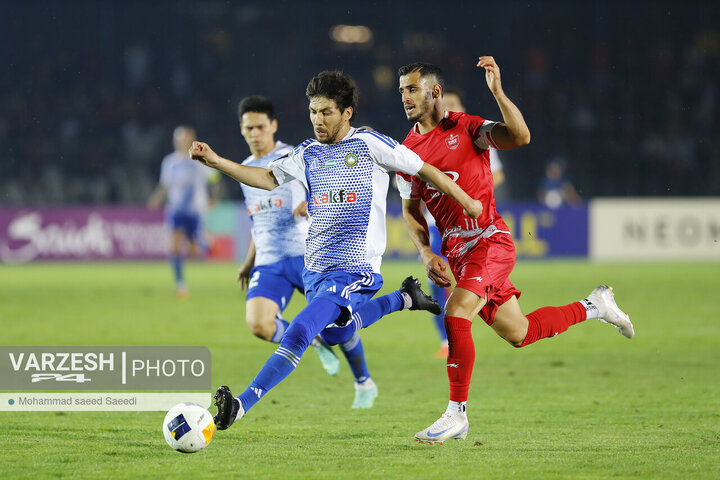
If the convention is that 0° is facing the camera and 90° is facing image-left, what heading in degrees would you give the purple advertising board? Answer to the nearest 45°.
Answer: approximately 0°

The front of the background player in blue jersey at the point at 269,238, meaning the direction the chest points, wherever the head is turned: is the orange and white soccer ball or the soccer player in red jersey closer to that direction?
the orange and white soccer ball

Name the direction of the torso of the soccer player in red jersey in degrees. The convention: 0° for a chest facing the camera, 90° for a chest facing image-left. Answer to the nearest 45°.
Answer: approximately 45°

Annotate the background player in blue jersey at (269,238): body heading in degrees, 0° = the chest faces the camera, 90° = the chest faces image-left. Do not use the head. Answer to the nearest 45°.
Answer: approximately 45°

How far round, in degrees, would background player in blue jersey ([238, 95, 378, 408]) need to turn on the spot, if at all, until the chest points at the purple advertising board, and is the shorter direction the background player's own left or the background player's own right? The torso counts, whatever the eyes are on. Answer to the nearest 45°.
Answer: approximately 135° to the background player's own right

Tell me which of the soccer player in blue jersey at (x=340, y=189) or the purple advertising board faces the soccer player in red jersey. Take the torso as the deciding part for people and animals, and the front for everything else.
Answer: the purple advertising board

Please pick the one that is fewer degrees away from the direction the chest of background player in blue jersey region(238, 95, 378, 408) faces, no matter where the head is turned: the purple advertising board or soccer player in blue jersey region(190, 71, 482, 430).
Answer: the soccer player in blue jersey
